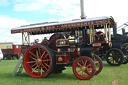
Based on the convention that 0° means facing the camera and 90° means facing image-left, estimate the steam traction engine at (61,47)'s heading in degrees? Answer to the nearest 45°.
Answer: approximately 315°

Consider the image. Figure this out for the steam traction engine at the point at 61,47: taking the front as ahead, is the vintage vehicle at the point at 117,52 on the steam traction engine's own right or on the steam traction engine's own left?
on the steam traction engine's own left

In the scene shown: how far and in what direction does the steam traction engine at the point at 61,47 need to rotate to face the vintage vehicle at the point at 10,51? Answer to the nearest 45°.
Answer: approximately 135° to its left
